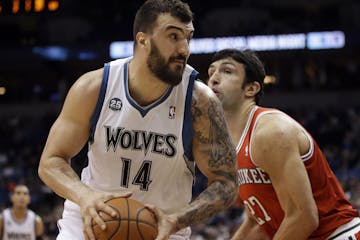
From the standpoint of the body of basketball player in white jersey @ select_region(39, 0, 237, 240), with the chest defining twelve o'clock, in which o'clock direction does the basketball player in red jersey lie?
The basketball player in red jersey is roughly at 8 o'clock from the basketball player in white jersey.

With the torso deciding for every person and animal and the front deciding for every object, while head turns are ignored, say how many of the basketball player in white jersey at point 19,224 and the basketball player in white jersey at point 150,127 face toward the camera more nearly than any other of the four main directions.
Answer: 2

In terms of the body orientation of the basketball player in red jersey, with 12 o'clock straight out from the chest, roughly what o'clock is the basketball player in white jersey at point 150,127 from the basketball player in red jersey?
The basketball player in white jersey is roughly at 12 o'clock from the basketball player in red jersey.

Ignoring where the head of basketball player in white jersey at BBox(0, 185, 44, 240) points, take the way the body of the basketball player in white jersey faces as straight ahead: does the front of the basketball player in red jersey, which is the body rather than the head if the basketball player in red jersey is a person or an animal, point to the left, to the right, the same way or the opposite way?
to the right

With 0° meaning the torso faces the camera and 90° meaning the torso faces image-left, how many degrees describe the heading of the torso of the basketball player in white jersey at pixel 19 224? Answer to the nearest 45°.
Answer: approximately 0°

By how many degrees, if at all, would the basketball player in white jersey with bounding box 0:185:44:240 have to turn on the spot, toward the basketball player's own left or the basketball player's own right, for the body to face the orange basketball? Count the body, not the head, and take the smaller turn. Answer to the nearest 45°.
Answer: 0° — they already face it
